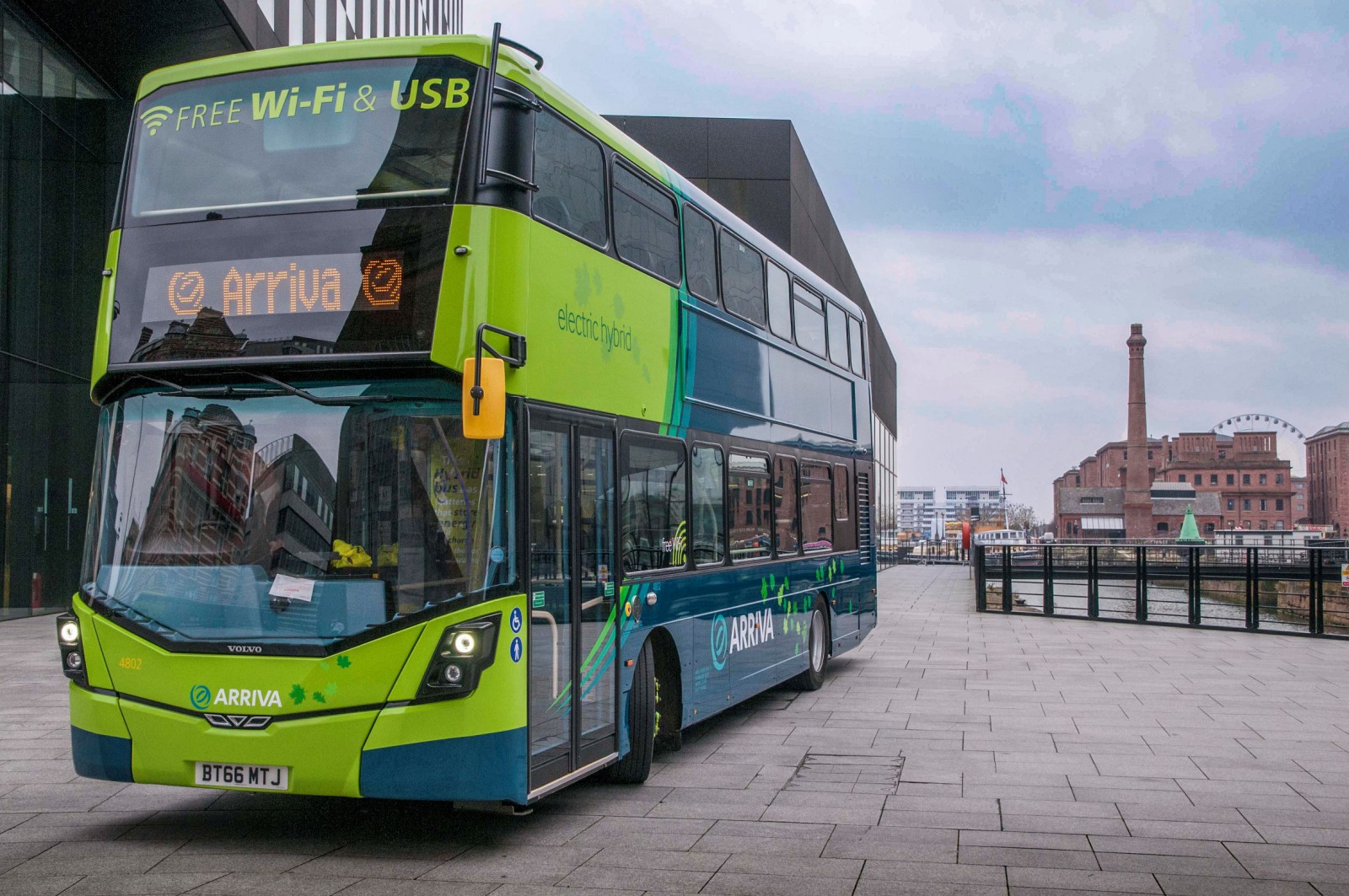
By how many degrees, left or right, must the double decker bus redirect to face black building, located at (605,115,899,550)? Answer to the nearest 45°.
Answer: approximately 135° to its right

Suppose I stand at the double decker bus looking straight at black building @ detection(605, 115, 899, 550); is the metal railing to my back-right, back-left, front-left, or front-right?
front-right

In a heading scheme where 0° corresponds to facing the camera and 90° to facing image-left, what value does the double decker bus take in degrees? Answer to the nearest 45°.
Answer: approximately 45°

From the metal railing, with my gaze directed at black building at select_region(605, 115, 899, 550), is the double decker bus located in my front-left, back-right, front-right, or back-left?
back-left

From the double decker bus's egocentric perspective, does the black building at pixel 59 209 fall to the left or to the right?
on its right

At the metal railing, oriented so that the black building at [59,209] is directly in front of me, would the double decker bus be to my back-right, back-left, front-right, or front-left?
front-left

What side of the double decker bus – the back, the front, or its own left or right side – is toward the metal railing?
back

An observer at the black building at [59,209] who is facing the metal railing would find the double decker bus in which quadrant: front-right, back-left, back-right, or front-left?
front-right
